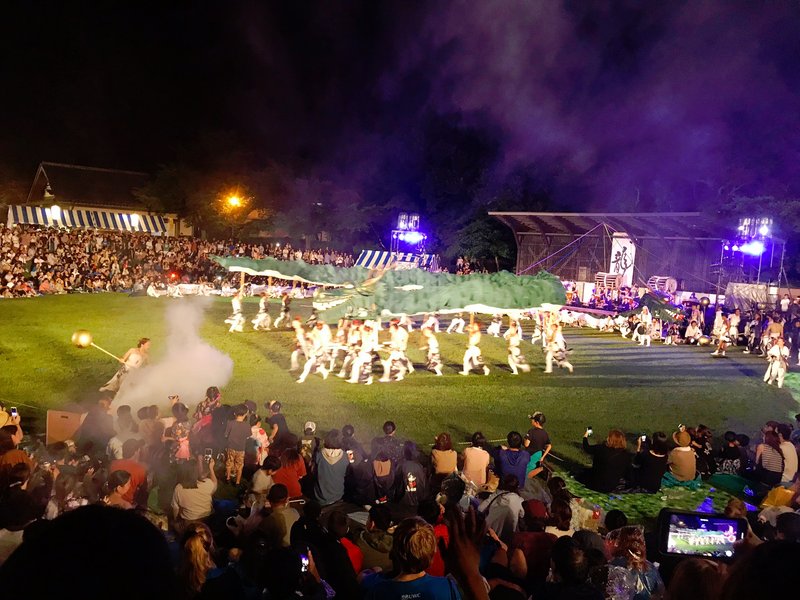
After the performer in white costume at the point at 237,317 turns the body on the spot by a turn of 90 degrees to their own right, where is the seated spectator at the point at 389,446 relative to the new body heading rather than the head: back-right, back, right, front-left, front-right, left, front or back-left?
back

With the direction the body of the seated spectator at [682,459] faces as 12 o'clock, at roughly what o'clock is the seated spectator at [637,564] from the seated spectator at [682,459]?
the seated spectator at [637,564] is roughly at 6 o'clock from the seated spectator at [682,459].

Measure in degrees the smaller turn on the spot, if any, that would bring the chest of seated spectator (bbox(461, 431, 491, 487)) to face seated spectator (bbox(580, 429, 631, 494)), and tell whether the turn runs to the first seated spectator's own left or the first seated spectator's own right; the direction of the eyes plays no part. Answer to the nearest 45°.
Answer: approximately 45° to the first seated spectator's own right

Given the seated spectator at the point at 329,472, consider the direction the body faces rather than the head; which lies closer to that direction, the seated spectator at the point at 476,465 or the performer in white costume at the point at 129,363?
the performer in white costume

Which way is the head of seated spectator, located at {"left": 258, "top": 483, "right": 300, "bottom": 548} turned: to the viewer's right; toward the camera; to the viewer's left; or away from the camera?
away from the camera

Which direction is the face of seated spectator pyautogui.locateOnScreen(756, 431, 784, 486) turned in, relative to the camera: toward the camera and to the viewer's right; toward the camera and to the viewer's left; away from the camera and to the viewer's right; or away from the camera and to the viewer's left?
away from the camera and to the viewer's left

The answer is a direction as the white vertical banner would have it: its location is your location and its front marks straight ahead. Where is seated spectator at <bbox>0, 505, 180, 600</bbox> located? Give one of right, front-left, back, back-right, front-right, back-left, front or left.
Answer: front

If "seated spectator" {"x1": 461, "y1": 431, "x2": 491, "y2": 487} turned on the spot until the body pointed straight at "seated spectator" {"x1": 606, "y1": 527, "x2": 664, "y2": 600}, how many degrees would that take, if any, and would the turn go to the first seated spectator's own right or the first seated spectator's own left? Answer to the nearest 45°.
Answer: approximately 180°

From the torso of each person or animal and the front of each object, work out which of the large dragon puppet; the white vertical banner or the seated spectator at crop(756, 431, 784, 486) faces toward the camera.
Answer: the white vertical banner

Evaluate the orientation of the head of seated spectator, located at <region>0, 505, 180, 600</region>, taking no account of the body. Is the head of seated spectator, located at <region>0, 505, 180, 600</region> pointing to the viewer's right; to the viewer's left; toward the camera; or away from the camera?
away from the camera

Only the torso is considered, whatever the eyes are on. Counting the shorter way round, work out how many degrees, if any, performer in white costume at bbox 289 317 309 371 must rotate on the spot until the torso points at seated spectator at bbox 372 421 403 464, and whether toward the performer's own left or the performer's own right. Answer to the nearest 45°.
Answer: approximately 90° to the performer's own left

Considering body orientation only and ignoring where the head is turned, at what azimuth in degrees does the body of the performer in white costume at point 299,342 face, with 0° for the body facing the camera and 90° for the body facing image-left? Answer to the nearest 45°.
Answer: approximately 90°

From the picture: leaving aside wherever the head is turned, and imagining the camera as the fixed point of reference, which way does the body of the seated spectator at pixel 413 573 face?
away from the camera

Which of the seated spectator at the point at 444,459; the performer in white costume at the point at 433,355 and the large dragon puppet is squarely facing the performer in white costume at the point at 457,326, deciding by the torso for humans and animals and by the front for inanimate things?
the seated spectator

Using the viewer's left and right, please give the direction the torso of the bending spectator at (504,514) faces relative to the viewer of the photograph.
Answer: facing away from the viewer

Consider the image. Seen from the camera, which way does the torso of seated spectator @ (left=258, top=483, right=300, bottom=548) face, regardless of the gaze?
away from the camera

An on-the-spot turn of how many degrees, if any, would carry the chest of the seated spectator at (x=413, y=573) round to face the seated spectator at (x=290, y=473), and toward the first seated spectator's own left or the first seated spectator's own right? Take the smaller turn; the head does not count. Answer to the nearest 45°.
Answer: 0° — they already face them

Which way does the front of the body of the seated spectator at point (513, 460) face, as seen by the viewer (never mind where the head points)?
away from the camera
